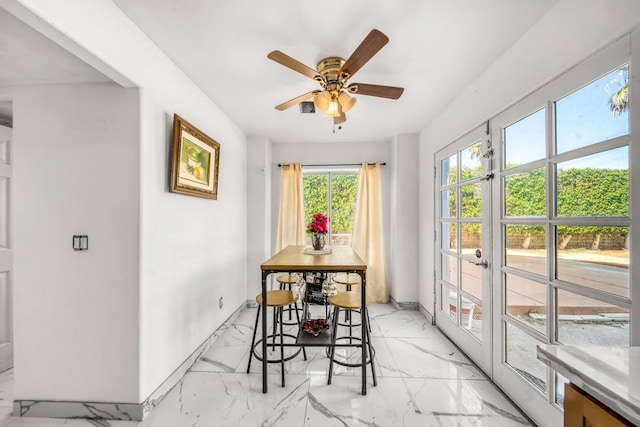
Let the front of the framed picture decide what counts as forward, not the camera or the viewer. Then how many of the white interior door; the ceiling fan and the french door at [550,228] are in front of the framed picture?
2

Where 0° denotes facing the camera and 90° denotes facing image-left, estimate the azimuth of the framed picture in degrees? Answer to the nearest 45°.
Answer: approximately 315°

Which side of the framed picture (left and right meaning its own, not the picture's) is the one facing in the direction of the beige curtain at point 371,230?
left

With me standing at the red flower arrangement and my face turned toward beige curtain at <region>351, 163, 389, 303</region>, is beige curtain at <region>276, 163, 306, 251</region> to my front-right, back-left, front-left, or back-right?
front-left

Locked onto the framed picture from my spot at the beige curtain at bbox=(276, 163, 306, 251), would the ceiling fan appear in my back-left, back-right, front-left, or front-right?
front-left

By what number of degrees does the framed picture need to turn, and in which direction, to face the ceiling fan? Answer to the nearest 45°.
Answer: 0° — it already faces it

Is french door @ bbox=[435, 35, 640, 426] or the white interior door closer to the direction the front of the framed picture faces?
the french door

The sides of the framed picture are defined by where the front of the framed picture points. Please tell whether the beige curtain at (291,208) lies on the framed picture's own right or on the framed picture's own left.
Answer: on the framed picture's own left

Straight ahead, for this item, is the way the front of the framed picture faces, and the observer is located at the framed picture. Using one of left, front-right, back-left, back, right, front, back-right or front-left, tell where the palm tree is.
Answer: front

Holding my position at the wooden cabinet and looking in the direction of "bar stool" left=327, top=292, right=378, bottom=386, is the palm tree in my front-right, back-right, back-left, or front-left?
front-right

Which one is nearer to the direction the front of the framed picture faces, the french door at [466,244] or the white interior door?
the french door

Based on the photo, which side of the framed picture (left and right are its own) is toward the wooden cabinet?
front

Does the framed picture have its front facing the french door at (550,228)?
yes

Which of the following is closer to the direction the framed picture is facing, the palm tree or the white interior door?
the palm tree

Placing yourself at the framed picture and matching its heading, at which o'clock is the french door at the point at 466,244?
The french door is roughly at 11 o'clock from the framed picture.
